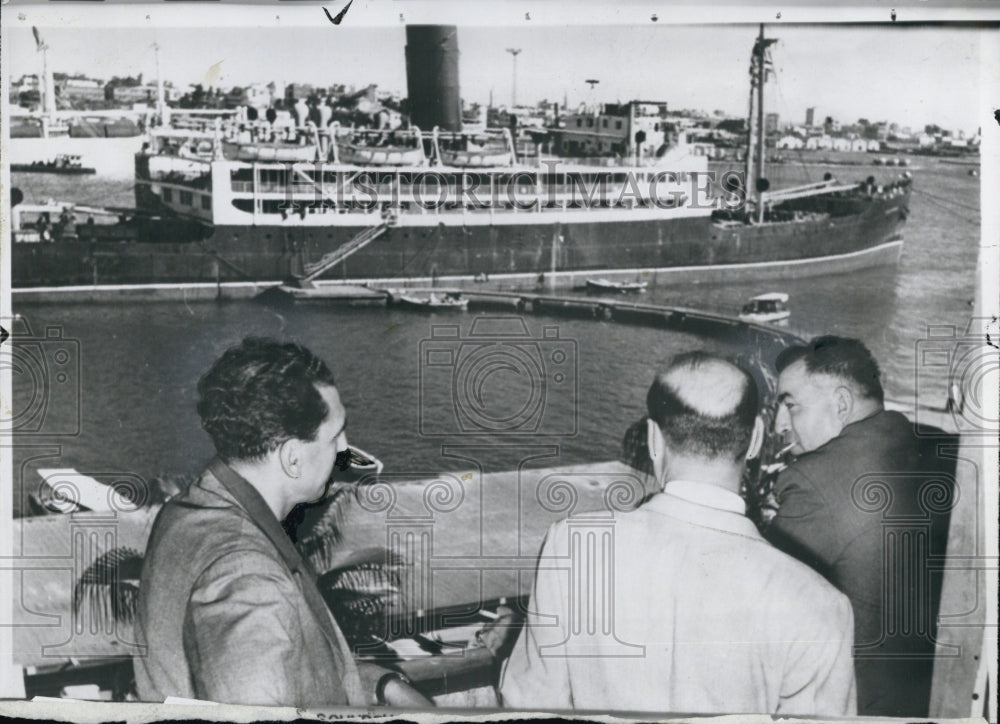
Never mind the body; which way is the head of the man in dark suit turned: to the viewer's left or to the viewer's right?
to the viewer's left

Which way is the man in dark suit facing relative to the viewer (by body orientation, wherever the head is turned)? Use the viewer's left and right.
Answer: facing away from the viewer and to the left of the viewer

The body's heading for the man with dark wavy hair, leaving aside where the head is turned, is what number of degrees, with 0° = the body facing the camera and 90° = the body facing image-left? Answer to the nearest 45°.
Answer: approximately 225°
